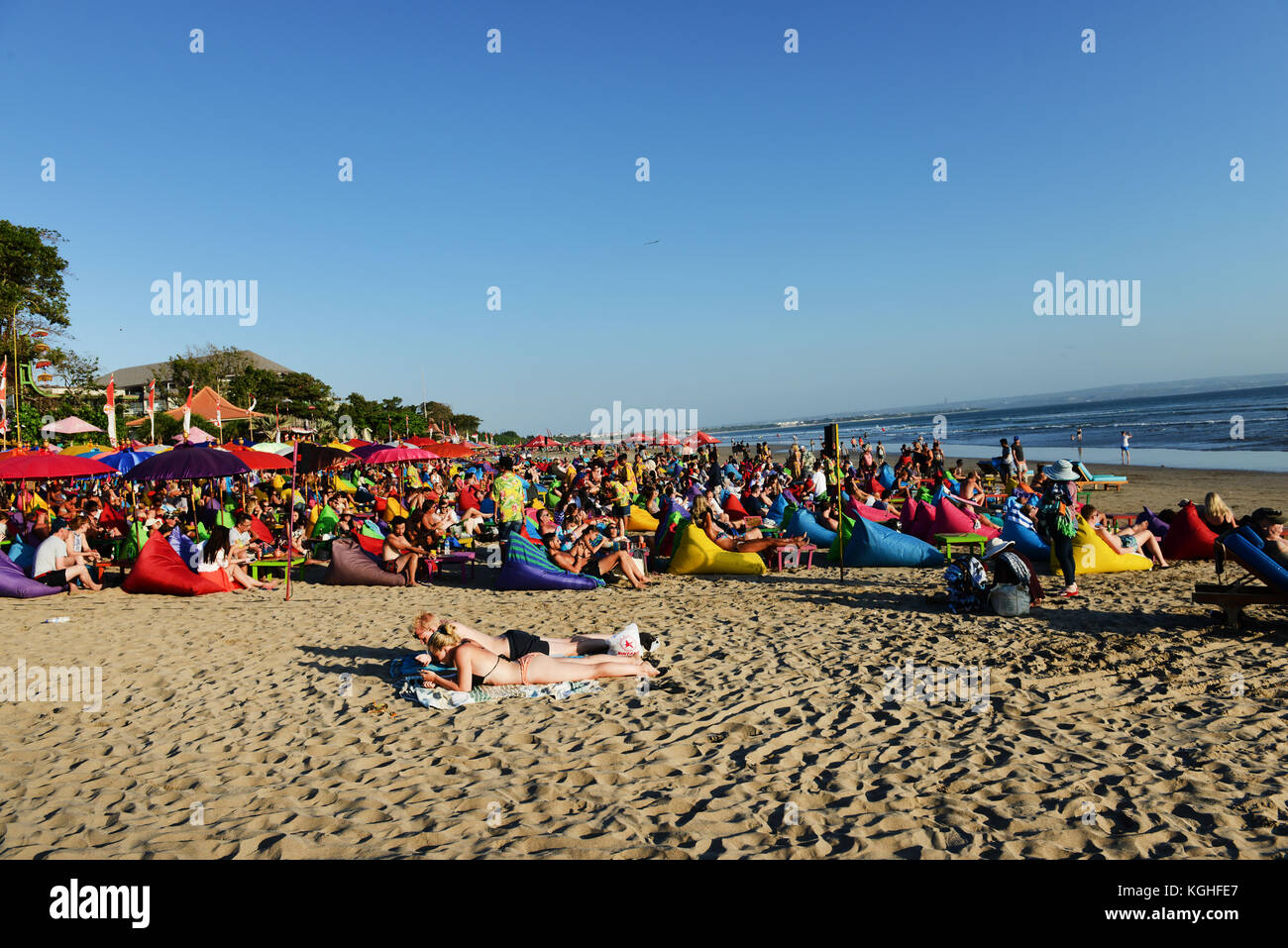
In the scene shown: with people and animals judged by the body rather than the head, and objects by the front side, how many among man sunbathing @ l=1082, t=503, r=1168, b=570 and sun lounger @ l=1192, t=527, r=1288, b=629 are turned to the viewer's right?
2

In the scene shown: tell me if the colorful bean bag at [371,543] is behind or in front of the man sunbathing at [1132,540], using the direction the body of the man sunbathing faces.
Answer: behind

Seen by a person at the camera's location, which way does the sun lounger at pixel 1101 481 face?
facing to the right of the viewer

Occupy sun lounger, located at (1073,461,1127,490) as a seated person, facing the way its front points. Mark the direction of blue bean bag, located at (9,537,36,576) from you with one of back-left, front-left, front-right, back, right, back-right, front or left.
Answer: back-right

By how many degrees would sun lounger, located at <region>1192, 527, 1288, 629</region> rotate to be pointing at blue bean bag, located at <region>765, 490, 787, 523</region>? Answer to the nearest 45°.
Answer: approximately 135° to its left

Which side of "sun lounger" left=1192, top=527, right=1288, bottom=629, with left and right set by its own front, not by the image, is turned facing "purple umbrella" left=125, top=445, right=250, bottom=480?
back

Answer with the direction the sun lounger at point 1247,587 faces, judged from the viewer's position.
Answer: facing to the right of the viewer

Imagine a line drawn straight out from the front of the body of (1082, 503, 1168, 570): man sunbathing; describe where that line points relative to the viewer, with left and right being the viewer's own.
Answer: facing to the right of the viewer
